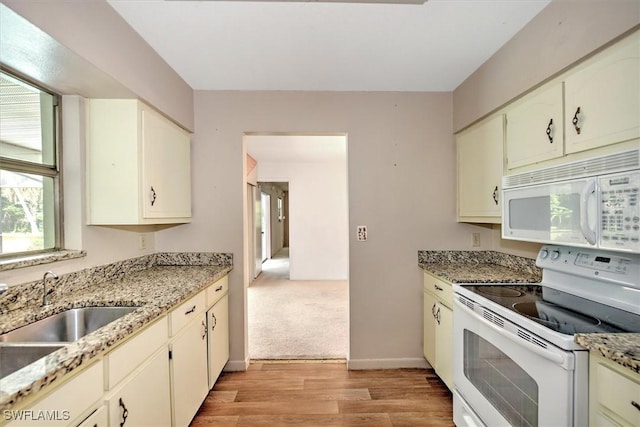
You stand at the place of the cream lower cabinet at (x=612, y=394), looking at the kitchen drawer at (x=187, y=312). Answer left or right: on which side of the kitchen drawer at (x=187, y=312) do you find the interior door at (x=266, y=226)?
right

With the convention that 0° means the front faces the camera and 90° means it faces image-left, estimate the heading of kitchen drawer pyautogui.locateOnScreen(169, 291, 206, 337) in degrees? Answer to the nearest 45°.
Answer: approximately 315°

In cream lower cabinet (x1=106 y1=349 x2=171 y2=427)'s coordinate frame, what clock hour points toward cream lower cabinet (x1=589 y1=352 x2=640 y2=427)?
cream lower cabinet (x1=589 y1=352 x2=640 y2=427) is roughly at 12 o'clock from cream lower cabinet (x1=106 y1=349 x2=171 y2=427).

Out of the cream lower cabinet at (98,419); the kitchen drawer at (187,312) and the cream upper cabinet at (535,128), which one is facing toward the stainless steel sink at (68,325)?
the cream upper cabinet

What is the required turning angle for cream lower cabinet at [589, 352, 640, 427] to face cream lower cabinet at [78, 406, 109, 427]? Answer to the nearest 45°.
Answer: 0° — it already faces it

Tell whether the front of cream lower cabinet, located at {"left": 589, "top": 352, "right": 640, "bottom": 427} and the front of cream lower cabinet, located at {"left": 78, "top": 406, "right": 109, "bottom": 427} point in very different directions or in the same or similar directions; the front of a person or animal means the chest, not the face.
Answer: very different directions

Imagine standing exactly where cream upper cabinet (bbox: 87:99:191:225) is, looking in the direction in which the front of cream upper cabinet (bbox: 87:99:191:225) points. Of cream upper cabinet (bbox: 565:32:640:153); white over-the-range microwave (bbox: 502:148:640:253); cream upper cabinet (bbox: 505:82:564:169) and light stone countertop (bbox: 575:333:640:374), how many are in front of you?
4

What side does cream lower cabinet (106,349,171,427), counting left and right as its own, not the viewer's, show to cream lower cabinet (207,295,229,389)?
left
